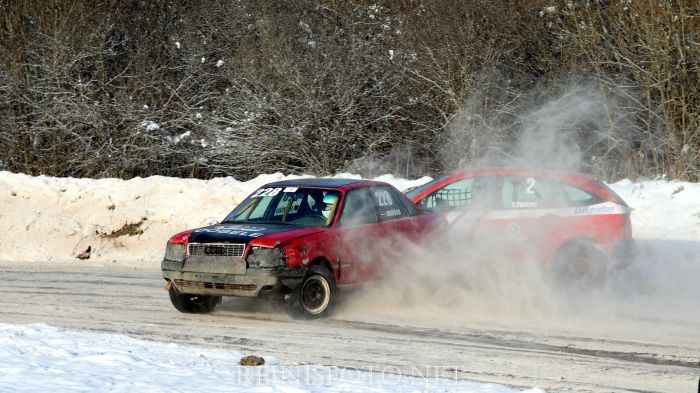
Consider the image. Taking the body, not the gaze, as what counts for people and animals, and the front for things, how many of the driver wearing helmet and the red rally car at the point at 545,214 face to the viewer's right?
0

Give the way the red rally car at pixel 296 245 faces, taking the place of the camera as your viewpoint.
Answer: facing the viewer and to the left of the viewer

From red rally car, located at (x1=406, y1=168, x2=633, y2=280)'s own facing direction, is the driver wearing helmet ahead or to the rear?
ahead

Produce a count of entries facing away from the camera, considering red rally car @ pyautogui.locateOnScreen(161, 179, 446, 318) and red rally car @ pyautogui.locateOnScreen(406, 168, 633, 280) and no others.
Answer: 0

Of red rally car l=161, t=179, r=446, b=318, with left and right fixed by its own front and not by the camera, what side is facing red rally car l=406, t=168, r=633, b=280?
back

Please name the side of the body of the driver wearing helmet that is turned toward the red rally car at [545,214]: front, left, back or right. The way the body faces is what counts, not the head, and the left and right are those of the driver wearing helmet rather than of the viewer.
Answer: back

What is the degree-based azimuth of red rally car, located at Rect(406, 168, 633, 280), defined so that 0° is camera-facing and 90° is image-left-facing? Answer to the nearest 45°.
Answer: approximately 90°
